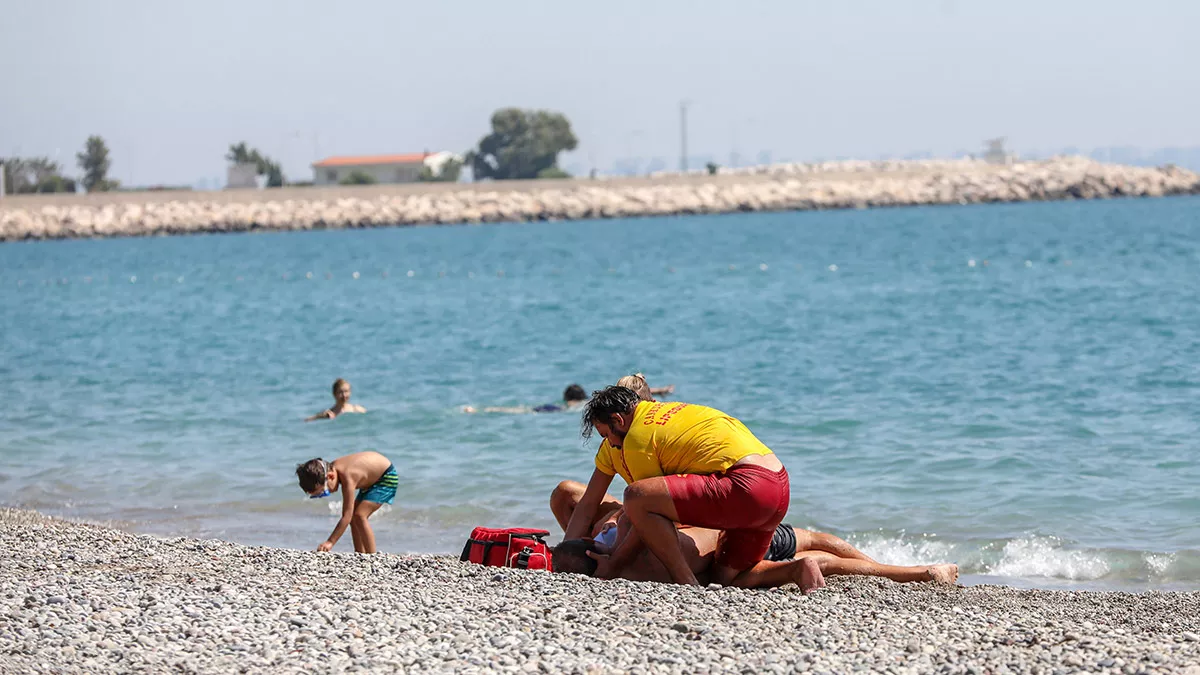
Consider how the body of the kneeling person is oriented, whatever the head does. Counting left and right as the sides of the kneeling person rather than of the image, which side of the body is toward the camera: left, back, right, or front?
left

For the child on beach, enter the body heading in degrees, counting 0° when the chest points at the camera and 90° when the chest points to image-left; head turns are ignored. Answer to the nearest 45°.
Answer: approximately 90°

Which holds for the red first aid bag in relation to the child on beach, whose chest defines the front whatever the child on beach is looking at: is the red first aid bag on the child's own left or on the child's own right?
on the child's own left

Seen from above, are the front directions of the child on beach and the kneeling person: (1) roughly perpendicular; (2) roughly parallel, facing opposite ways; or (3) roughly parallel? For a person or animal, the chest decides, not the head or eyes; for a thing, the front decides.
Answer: roughly parallel

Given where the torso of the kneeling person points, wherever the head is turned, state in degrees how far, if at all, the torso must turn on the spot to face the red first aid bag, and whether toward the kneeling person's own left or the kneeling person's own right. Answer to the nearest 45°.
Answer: approximately 45° to the kneeling person's own right

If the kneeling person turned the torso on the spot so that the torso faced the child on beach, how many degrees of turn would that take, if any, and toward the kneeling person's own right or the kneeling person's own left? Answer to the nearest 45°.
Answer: approximately 45° to the kneeling person's own right

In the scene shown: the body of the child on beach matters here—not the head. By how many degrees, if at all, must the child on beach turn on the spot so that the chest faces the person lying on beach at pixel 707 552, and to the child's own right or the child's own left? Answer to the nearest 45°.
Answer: approximately 135° to the child's own left

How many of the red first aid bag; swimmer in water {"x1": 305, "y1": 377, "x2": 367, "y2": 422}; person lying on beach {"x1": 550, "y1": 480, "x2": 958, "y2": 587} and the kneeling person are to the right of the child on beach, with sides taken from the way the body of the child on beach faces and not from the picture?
1

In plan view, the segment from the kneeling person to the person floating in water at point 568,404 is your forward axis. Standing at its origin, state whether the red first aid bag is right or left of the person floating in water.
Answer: left

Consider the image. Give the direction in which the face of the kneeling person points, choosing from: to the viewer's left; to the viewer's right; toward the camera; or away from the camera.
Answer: to the viewer's left

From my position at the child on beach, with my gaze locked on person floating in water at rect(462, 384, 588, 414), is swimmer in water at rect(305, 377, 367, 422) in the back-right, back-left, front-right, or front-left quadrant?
front-left

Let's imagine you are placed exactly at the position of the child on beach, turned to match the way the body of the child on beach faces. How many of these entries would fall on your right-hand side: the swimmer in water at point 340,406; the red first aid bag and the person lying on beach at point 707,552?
1

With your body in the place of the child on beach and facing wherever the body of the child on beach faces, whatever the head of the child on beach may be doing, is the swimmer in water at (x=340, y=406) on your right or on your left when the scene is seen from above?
on your right

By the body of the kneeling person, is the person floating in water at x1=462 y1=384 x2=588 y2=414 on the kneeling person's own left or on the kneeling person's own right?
on the kneeling person's own right

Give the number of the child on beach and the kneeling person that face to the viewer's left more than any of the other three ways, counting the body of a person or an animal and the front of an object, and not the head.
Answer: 2
